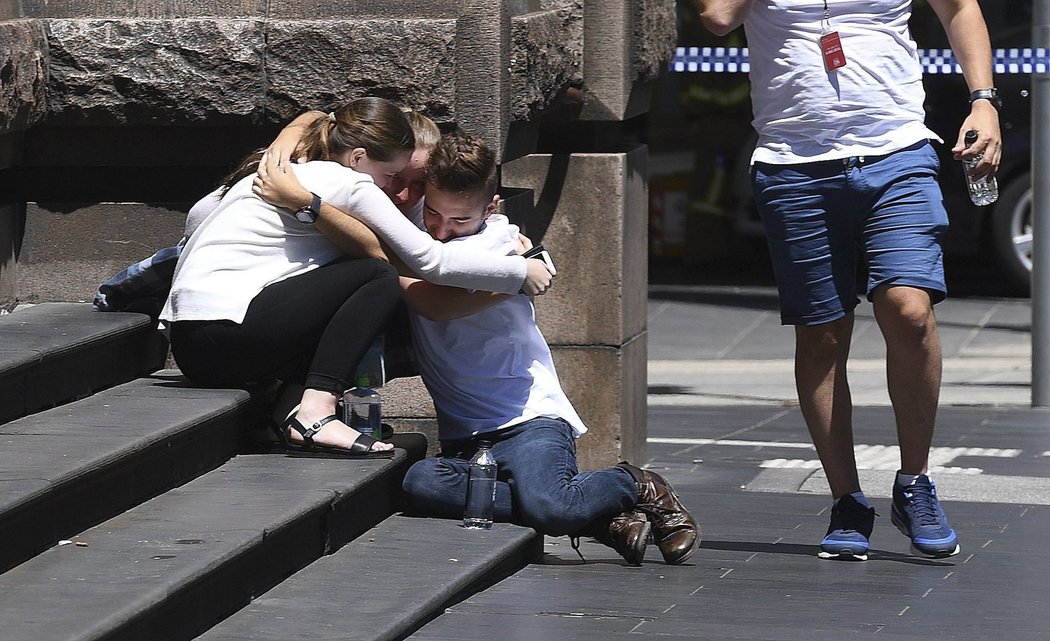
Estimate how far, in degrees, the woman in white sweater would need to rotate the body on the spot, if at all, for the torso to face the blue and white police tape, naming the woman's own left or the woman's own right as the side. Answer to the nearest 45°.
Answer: approximately 45° to the woman's own left

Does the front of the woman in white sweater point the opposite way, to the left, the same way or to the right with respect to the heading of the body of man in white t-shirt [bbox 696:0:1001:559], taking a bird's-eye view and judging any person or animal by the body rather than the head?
to the left

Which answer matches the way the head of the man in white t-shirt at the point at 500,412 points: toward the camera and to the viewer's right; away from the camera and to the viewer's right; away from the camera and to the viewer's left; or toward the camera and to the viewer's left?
toward the camera and to the viewer's left

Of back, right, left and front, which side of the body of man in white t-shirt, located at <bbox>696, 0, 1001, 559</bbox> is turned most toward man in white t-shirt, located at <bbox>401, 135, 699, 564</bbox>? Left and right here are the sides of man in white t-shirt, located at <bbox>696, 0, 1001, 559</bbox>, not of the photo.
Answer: right

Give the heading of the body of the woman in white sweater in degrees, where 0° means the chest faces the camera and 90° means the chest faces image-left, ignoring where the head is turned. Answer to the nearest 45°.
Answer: approximately 270°

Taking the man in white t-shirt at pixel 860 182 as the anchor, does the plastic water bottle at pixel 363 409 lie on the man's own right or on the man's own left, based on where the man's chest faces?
on the man's own right

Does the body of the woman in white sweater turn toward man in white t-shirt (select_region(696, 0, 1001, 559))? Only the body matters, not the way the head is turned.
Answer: yes

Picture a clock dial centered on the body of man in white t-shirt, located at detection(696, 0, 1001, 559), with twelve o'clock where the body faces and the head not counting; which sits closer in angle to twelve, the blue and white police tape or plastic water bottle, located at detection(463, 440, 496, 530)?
the plastic water bottle

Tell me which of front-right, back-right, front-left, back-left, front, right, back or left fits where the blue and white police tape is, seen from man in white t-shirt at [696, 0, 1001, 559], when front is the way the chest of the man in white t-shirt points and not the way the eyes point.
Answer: back

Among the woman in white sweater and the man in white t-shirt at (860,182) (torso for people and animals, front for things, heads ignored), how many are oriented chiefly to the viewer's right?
1

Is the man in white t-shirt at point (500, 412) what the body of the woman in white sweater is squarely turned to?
yes
